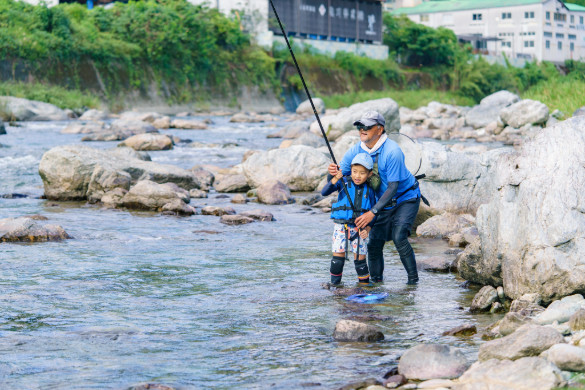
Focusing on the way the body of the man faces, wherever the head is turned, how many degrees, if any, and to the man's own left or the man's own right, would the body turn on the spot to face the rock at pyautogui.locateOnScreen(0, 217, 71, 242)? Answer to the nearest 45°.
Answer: approximately 90° to the man's own right

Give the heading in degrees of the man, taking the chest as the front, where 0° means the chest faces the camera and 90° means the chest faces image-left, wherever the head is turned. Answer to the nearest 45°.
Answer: approximately 45°

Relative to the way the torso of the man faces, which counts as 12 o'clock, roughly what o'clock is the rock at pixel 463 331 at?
The rock is roughly at 10 o'clock from the man.

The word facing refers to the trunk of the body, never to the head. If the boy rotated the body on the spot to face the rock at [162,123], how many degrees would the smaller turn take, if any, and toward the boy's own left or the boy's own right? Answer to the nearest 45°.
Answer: approximately 180°

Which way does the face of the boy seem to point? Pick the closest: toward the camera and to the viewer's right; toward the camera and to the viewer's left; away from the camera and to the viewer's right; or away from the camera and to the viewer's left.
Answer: toward the camera and to the viewer's left

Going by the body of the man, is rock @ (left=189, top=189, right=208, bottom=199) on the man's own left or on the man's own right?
on the man's own right

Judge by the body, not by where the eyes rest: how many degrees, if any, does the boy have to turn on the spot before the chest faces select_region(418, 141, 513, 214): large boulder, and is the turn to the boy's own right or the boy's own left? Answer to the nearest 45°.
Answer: approximately 180°

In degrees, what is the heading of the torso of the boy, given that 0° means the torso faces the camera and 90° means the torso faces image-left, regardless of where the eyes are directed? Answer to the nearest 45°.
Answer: approximately 0°

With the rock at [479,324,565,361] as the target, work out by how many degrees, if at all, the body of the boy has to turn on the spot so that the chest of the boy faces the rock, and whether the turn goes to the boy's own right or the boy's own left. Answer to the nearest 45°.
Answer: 0° — they already face it

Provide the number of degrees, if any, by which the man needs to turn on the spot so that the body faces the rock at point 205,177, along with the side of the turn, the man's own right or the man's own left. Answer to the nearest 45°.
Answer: approximately 135° to the man's own right

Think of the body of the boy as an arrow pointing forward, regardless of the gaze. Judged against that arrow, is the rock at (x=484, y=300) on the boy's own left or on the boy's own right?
on the boy's own left

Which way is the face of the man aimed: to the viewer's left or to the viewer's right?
to the viewer's left

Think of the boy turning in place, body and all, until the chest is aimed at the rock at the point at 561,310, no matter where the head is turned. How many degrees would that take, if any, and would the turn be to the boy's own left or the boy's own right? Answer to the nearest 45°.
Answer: approximately 45° to the boy's own left
